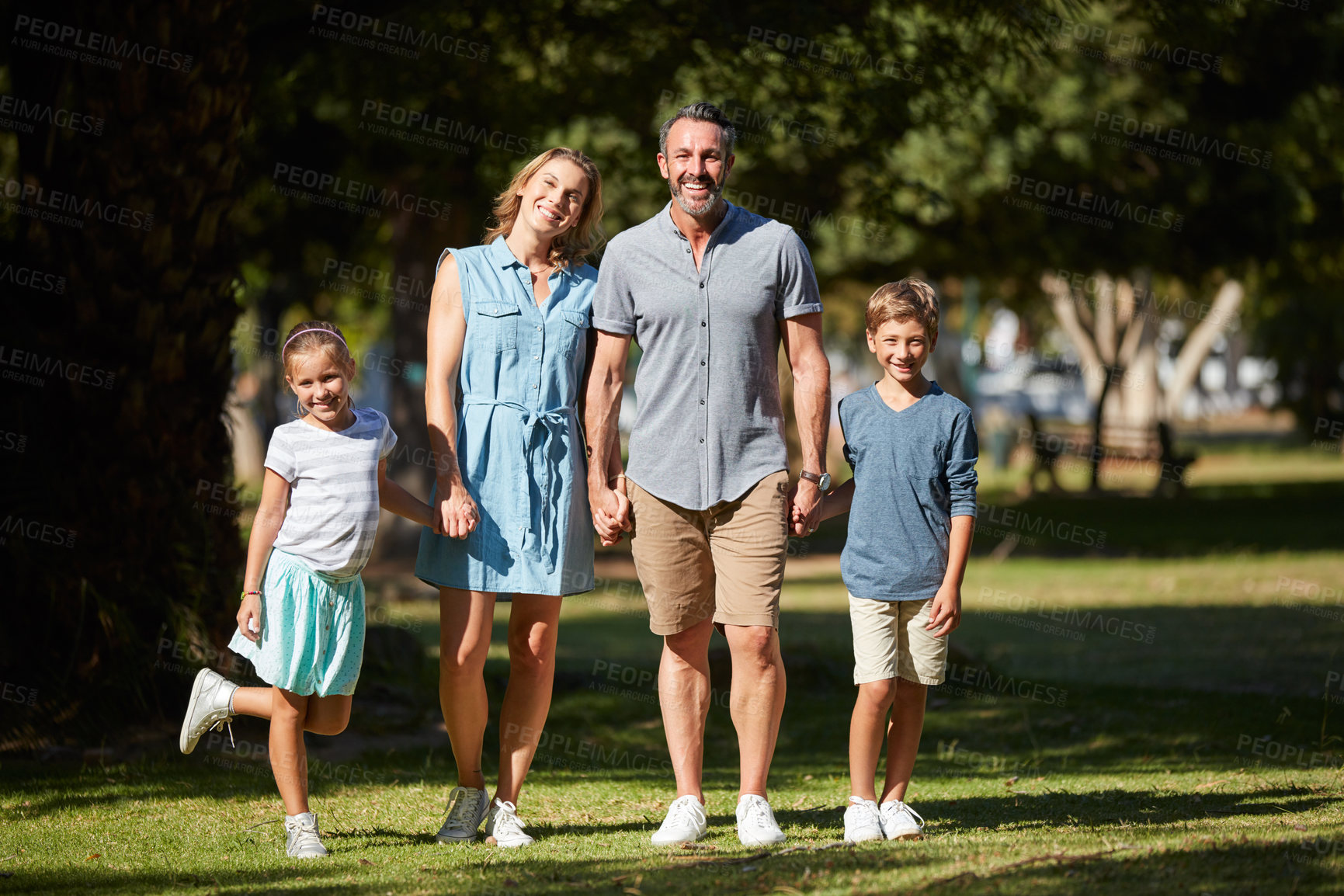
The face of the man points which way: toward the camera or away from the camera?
toward the camera

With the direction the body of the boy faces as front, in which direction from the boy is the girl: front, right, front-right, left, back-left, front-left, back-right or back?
right

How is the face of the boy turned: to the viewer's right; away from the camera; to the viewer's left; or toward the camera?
toward the camera

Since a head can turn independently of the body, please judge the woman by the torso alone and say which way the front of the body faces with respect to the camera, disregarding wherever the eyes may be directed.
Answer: toward the camera

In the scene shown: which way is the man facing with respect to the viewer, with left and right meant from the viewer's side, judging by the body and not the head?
facing the viewer

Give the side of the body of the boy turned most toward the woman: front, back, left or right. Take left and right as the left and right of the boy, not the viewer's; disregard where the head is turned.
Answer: right

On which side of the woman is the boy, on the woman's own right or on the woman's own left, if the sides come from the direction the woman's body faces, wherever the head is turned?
on the woman's own left

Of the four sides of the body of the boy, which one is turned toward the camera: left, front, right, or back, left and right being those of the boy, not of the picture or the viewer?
front
